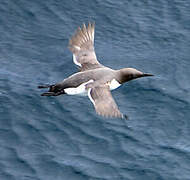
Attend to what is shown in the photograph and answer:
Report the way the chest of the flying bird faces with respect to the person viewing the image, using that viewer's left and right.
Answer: facing to the right of the viewer
